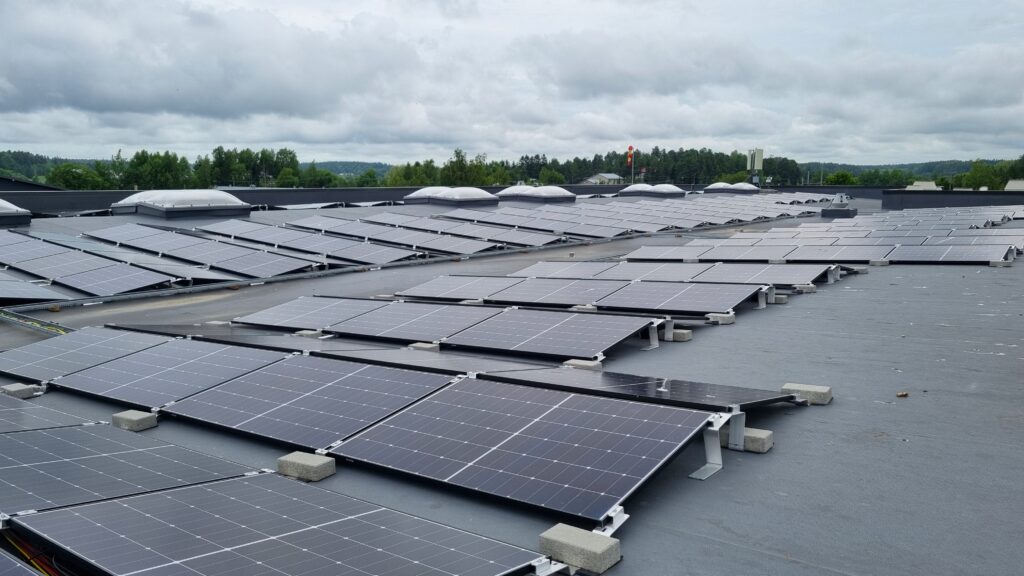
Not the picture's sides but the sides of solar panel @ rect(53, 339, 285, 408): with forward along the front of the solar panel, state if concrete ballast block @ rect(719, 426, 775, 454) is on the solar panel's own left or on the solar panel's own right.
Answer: on the solar panel's own left

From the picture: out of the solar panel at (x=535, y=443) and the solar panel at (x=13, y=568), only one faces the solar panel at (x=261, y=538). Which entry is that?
the solar panel at (x=535, y=443)

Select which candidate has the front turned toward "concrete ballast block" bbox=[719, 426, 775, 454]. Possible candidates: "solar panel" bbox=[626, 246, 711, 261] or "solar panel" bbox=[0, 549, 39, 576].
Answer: "solar panel" bbox=[626, 246, 711, 261]

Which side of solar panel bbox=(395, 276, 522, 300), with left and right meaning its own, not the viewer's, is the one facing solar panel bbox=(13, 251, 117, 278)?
right

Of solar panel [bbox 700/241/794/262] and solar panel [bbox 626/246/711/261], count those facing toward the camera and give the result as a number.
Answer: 2

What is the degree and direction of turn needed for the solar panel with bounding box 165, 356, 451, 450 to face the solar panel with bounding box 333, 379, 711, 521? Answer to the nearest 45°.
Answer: approximately 90° to its left

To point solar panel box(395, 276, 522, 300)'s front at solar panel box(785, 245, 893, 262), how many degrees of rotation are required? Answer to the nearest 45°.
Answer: approximately 135° to its left

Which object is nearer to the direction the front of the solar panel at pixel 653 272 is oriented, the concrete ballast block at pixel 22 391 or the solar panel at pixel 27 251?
the concrete ballast block

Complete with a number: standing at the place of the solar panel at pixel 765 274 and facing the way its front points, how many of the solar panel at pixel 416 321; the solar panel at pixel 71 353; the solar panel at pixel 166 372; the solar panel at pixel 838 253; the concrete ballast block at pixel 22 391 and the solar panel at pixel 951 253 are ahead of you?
4

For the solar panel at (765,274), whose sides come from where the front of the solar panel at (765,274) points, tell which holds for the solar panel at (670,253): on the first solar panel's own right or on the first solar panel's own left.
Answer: on the first solar panel's own right
